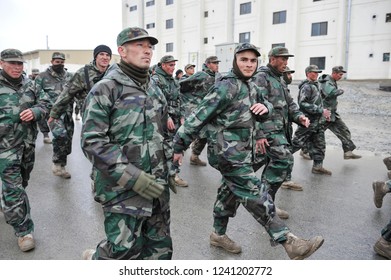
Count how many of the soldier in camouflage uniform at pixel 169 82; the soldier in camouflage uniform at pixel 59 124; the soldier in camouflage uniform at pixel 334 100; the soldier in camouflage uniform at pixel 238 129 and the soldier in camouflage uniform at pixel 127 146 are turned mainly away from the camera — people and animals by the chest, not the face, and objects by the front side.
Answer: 0

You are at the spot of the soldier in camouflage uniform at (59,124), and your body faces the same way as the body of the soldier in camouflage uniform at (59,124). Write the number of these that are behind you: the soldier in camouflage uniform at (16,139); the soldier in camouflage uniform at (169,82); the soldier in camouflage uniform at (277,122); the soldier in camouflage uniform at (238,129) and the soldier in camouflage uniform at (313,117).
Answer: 0

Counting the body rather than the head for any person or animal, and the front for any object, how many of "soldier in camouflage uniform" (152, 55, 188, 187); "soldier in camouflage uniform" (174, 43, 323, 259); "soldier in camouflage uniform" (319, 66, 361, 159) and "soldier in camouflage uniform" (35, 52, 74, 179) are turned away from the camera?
0

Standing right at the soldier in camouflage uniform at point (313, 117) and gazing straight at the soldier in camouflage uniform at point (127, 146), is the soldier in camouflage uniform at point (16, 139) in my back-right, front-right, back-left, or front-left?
front-right

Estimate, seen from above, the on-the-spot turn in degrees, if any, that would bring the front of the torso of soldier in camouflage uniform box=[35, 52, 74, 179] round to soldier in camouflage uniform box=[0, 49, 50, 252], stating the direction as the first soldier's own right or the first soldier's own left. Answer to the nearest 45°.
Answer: approximately 45° to the first soldier's own right

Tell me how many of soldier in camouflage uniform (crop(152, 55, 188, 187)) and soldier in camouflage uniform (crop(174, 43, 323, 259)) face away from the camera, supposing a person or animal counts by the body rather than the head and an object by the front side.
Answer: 0

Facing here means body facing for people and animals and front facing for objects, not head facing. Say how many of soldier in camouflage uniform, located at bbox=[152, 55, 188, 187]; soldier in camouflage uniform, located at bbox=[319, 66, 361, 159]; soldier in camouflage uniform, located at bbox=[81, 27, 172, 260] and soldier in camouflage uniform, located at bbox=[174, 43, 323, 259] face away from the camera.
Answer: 0

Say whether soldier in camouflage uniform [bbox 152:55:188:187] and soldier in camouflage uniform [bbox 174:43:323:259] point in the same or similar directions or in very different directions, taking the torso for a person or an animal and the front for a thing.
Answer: same or similar directions

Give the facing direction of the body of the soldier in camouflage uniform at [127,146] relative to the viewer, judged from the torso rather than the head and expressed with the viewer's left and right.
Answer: facing the viewer and to the right of the viewer

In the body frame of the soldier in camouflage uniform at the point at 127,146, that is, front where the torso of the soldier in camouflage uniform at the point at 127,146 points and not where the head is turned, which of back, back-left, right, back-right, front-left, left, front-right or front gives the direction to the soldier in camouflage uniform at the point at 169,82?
back-left

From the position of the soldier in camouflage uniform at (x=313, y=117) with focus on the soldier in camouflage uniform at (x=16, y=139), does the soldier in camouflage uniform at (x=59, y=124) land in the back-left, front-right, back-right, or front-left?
front-right

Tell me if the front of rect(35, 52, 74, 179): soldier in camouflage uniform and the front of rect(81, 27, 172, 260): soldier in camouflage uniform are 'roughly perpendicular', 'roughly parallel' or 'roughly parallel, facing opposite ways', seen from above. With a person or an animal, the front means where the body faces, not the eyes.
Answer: roughly parallel

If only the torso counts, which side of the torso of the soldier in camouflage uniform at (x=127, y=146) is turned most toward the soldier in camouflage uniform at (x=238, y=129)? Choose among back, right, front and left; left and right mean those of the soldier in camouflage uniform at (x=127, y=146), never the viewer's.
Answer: left

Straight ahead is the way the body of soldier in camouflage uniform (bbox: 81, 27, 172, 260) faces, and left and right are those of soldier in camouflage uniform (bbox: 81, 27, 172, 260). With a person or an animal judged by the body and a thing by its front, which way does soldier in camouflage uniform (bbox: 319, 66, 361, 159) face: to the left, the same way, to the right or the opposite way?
the same way
